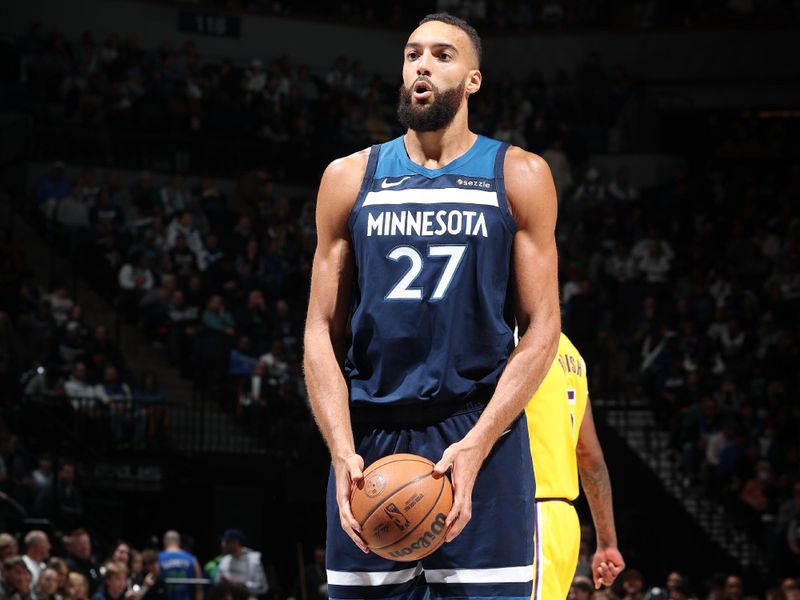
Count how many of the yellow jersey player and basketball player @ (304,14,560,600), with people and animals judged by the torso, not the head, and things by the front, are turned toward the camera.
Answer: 1

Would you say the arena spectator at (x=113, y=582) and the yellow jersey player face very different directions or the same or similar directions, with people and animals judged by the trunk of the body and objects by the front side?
very different directions

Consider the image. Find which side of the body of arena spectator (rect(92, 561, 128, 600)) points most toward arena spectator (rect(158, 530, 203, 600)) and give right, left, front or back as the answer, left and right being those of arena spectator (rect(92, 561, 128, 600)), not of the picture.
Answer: left

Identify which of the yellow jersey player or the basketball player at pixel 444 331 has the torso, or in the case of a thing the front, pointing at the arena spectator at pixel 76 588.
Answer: the yellow jersey player

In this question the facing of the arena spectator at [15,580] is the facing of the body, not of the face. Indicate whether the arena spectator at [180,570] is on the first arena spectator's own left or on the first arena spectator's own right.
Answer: on the first arena spectator's own left

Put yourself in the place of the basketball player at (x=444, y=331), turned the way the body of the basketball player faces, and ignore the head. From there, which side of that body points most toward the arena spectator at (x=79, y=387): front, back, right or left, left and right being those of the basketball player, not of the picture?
back
